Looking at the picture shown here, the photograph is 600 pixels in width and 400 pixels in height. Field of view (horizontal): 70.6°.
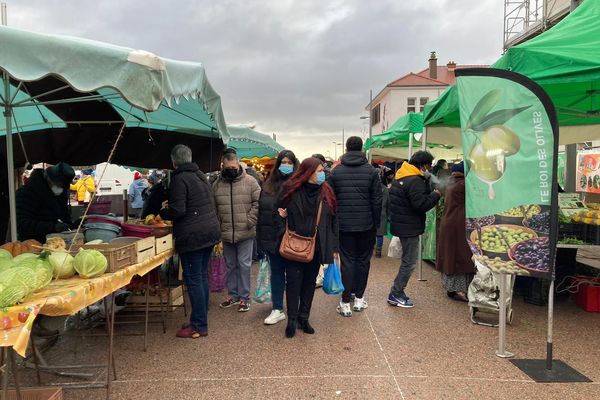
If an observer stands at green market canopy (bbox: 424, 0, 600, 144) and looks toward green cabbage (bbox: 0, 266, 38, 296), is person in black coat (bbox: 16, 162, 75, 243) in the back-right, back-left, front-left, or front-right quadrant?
front-right

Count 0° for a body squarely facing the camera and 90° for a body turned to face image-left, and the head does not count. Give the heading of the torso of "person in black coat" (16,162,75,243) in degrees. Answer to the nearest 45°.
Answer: approximately 315°

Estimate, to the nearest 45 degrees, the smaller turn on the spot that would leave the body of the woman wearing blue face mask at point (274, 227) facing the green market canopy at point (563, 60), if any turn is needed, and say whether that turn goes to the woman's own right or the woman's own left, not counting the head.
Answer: approximately 90° to the woman's own left

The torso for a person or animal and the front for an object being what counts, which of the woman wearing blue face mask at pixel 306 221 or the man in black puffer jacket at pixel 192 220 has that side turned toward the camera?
the woman wearing blue face mask

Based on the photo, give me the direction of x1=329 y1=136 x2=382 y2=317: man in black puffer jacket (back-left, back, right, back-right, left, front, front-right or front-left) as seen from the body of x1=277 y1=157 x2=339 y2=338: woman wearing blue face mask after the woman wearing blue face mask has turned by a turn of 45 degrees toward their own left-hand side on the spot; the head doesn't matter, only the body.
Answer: left

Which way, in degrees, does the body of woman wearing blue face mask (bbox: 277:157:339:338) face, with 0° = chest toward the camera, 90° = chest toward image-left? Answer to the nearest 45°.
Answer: approximately 0°

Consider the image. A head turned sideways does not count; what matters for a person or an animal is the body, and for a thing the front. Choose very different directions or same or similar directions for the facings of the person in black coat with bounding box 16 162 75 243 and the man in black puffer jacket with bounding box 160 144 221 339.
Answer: very different directions

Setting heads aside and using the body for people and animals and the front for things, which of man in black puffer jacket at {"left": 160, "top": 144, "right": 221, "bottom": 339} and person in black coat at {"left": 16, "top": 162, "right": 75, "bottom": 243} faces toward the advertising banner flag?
the person in black coat

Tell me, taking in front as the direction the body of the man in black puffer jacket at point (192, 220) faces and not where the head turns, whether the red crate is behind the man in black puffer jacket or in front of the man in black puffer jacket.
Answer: behind

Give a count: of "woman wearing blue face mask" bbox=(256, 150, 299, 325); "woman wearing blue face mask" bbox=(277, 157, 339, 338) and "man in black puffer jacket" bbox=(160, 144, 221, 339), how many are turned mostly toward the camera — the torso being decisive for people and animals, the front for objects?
2

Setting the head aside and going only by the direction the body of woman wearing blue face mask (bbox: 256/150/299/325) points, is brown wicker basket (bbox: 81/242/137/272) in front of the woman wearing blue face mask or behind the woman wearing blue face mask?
in front

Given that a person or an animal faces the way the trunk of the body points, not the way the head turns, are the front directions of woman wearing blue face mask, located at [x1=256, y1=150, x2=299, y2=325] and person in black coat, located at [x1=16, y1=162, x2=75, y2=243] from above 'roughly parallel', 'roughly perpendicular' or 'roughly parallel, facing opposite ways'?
roughly perpendicular

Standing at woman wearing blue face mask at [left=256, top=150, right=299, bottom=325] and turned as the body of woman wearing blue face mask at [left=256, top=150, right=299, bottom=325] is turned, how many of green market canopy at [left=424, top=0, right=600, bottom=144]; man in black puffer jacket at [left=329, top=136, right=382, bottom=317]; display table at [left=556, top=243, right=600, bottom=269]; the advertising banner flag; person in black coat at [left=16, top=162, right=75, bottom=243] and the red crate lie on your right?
1

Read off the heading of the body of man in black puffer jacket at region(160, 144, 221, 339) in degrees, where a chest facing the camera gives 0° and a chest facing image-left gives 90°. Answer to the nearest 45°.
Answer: approximately 135°

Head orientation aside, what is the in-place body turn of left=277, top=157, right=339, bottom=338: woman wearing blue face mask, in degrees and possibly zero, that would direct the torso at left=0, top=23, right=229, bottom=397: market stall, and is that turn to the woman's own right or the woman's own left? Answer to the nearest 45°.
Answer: approximately 45° to the woman's own right

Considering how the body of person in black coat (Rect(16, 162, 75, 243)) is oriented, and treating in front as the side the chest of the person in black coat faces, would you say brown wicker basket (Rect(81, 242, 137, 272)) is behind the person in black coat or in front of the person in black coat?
in front
